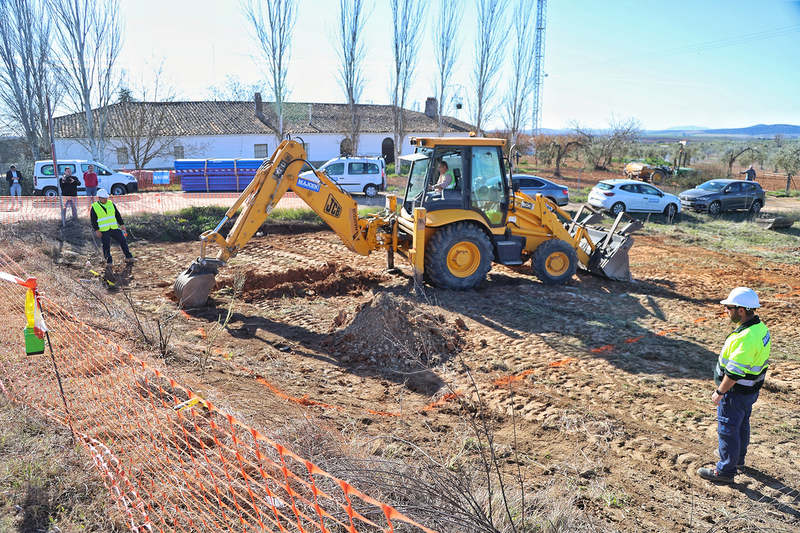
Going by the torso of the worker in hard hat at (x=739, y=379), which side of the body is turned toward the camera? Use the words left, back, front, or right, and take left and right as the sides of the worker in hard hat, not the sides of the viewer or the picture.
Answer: left

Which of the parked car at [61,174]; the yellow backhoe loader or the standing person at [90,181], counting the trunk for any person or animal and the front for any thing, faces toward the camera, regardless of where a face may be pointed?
the standing person

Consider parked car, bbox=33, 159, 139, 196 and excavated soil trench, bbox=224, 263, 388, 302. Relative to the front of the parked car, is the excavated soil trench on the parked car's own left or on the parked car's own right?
on the parked car's own right

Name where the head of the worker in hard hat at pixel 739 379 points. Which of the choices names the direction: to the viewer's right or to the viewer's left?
to the viewer's left

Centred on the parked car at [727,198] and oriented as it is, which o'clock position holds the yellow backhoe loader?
The yellow backhoe loader is roughly at 11 o'clock from the parked car.

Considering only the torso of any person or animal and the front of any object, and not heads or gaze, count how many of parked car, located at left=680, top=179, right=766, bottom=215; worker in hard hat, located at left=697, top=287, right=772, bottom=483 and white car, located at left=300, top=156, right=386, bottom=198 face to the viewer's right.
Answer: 0

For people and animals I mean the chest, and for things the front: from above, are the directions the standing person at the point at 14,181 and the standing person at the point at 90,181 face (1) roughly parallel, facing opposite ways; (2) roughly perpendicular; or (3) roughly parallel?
roughly parallel

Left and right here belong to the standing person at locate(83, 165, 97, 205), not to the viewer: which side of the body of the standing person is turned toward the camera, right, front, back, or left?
front

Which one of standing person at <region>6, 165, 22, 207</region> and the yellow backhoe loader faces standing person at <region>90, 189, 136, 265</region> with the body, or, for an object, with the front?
standing person at <region>6, 165, 22, 207</region>

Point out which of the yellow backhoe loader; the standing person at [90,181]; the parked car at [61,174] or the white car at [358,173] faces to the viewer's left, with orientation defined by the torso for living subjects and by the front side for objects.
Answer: the white car

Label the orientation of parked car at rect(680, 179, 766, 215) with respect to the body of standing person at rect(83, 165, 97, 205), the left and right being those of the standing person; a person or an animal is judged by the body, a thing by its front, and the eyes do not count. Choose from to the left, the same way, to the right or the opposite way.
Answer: to the right

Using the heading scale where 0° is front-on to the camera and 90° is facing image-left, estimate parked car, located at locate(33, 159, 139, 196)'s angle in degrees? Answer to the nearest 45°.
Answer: approximately 270°

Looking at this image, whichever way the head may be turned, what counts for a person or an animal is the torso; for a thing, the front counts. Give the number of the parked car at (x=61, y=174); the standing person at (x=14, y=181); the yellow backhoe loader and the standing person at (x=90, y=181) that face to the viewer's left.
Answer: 0

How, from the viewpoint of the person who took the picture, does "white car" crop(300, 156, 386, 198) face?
facing to the left of the viewer
